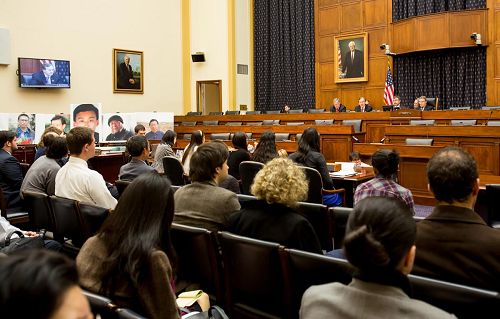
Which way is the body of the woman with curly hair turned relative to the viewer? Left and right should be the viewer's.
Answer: facing away from the viewer

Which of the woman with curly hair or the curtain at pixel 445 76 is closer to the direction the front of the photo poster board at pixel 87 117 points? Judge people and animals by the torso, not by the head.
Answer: the woman with curly hair

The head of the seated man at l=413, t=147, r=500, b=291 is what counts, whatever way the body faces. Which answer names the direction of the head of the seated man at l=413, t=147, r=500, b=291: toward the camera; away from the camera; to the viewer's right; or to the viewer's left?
away from the camera

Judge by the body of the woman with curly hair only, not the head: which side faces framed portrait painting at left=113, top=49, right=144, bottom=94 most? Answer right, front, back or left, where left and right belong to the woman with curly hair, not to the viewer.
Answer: front

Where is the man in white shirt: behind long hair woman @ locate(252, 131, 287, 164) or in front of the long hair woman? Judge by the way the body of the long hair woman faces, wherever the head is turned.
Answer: behind

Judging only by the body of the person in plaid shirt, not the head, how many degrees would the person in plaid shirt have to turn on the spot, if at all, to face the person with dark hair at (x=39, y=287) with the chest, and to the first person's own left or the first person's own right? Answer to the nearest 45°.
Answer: approximately 180°

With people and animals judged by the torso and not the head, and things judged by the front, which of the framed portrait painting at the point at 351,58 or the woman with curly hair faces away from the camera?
the woman with curly hair

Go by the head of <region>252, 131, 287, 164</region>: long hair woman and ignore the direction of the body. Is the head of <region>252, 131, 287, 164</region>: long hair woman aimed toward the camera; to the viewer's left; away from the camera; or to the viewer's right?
away from the camera

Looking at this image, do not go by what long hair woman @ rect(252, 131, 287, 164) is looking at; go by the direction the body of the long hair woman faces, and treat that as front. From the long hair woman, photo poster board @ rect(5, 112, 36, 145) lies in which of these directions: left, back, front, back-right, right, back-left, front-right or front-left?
left

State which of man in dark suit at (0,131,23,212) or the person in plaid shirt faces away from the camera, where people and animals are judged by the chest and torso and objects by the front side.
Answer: the person in plaid shirt

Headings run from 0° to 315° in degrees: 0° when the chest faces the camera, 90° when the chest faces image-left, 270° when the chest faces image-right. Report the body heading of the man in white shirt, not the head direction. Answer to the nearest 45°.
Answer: approximately 225°

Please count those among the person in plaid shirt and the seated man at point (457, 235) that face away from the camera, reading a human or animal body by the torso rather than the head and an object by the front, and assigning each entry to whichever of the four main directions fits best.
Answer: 2

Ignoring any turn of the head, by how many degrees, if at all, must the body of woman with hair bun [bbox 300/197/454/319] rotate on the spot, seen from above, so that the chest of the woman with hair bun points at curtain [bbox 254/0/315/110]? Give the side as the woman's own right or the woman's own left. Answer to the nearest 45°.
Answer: approximately 45° to the woman's own left

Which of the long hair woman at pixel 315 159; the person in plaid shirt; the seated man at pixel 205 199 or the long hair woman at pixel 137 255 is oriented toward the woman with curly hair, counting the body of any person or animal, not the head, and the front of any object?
the long hair woman at pixel 137 255
